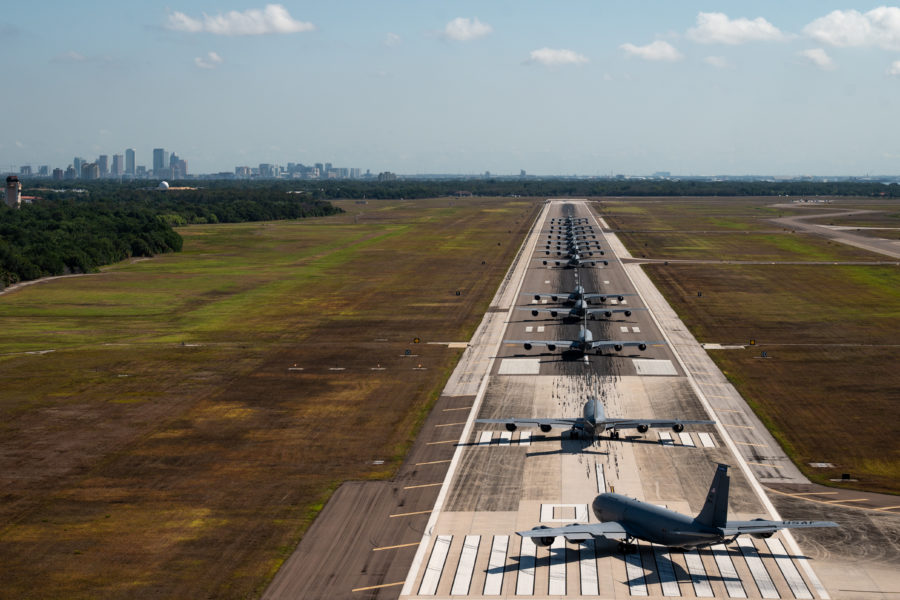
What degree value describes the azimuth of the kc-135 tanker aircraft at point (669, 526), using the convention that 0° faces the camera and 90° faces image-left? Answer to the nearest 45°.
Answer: approximately 135°
